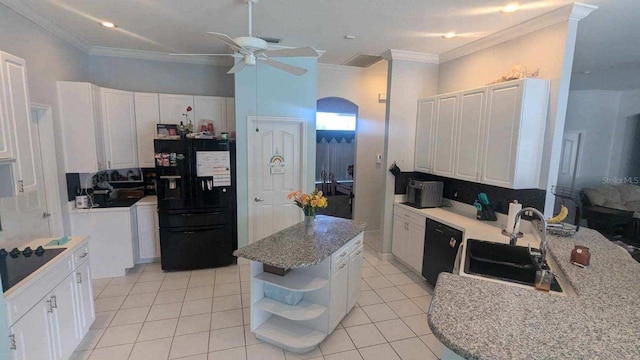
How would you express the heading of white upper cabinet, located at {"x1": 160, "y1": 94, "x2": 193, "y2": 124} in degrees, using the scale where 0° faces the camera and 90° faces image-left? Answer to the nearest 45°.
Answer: approximately 0°

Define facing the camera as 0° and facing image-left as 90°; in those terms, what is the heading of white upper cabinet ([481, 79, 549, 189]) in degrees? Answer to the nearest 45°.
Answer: approximately 45°

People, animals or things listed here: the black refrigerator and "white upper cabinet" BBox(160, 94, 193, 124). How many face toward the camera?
2

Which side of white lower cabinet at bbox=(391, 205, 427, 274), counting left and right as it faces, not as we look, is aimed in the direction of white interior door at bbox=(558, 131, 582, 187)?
back
